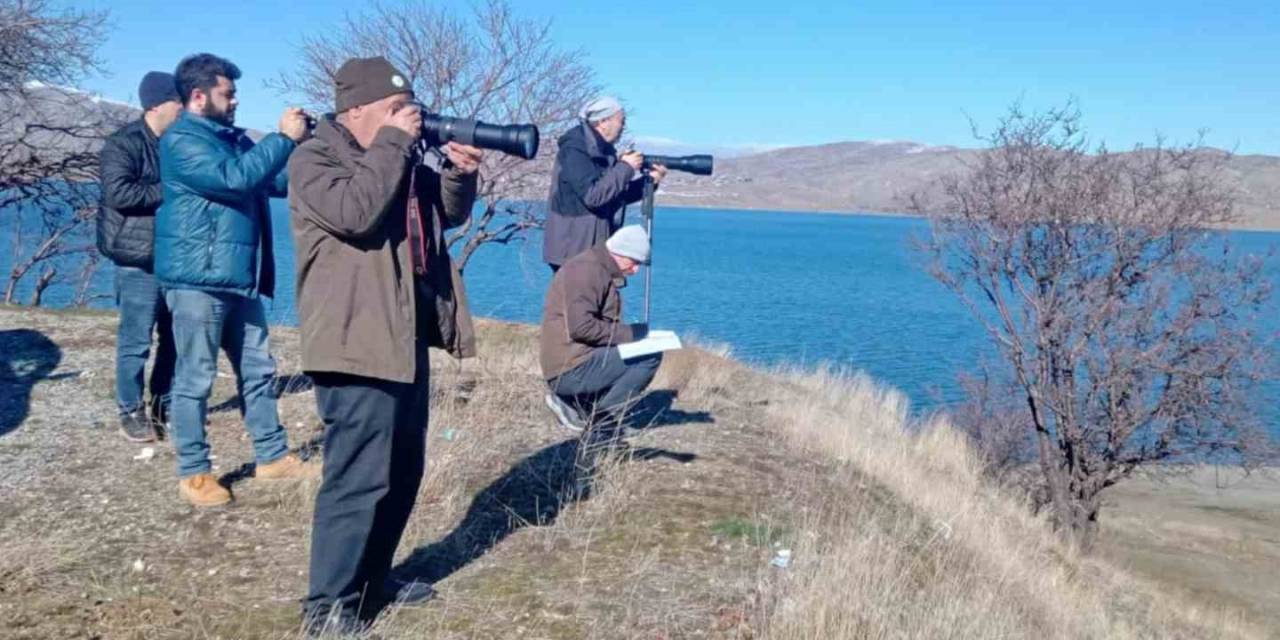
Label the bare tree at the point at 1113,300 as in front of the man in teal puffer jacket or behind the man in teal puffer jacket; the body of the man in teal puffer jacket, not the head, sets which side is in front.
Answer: in front

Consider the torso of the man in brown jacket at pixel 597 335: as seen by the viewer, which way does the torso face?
to the viewer's right

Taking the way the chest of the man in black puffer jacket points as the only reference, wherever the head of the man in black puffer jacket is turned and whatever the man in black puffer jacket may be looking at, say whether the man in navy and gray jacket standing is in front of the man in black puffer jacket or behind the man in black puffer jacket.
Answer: in front

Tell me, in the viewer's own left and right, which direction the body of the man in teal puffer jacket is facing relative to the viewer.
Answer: facing to the right of the viewer

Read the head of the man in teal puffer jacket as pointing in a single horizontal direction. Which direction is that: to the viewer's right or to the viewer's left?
to the viewer's right

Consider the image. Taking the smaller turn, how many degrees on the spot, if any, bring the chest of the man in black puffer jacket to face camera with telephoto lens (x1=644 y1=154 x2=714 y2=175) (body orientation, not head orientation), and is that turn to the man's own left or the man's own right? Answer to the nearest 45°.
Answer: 0° — they already face it

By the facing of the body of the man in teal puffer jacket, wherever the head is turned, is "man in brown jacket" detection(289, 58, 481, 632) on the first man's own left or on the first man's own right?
on the first man's own right

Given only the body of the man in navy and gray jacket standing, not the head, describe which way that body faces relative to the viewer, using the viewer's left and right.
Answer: facing to the right of the viewer

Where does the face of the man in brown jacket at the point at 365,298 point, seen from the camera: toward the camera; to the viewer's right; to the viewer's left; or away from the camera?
to the viewer's right

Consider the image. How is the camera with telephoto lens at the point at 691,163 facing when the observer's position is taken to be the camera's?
facing to the right of the viewer

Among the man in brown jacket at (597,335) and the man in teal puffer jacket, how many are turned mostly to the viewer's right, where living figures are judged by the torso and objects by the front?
2
